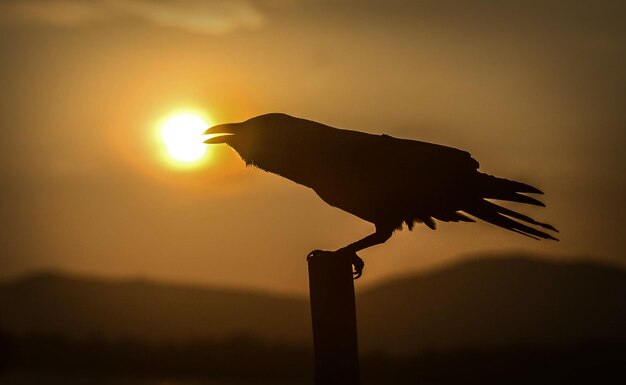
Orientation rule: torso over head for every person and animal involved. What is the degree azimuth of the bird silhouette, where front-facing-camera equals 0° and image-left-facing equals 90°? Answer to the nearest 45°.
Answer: approximately 90°
